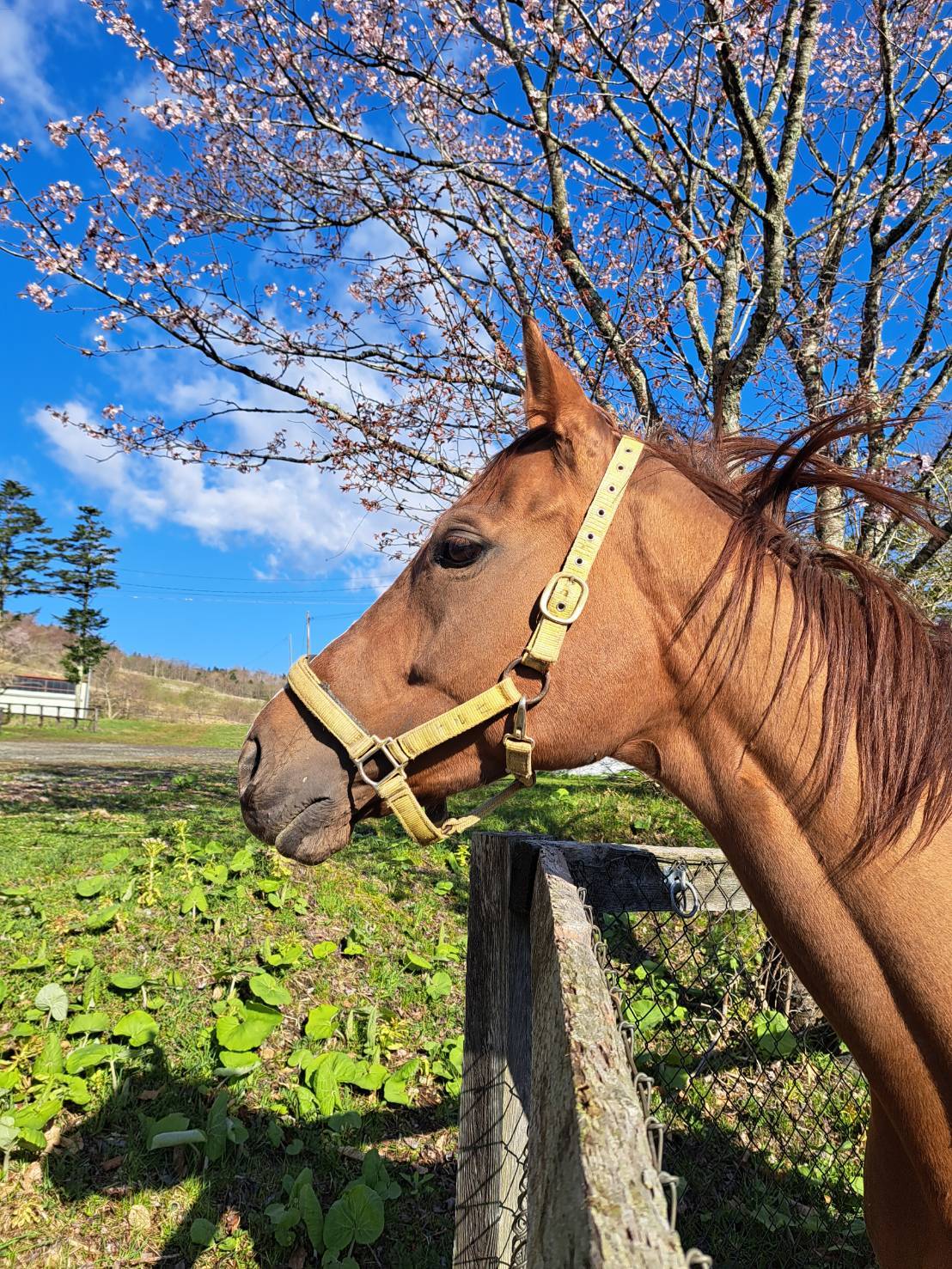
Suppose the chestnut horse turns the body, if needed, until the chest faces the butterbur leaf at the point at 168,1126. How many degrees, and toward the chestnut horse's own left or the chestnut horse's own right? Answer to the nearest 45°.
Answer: approximately 45° to the chestnut horse's own right

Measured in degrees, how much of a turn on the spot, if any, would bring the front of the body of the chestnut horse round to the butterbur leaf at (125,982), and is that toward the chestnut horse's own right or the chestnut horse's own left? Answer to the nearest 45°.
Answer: approximately 45° to the chestnut horse's own right

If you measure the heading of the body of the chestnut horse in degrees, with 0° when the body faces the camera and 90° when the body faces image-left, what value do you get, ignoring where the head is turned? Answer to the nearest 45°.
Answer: approximately 90°

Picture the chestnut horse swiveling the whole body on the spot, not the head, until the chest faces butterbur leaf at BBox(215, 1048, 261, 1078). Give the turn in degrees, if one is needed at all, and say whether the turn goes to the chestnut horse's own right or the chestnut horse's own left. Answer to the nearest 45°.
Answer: approximately 45° to the chestnut horse's own right

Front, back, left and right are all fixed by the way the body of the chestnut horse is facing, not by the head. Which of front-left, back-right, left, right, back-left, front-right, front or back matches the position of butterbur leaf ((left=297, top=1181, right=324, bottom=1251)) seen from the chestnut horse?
front-right
